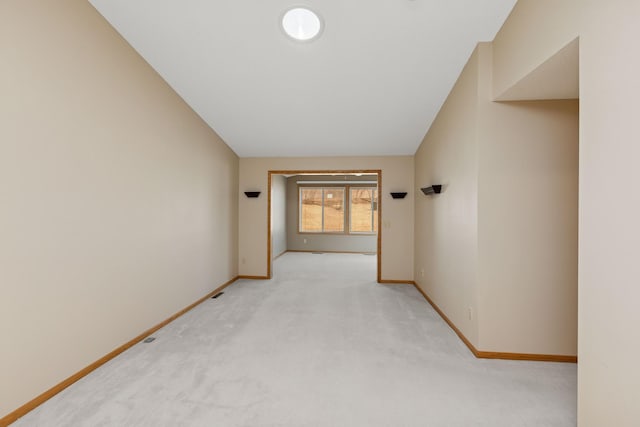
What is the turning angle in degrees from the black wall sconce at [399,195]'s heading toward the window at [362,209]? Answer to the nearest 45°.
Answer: approximately 180°

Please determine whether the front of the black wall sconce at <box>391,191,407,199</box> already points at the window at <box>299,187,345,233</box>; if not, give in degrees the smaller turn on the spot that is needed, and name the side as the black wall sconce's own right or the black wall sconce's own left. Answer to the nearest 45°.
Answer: approximately 135° to the black wall sconce's own right

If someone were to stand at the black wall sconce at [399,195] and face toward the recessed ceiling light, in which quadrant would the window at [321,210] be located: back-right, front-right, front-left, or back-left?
back-right

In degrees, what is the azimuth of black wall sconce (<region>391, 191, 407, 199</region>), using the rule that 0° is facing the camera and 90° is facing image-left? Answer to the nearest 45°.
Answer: approximately 0°

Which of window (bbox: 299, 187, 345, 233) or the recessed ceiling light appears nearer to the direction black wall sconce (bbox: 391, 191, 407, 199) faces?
the recessed ceiling light

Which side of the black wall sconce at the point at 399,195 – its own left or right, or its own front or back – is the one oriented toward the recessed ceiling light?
front

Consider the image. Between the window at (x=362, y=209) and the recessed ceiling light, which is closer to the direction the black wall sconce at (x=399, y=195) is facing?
the recessed ceiling light
